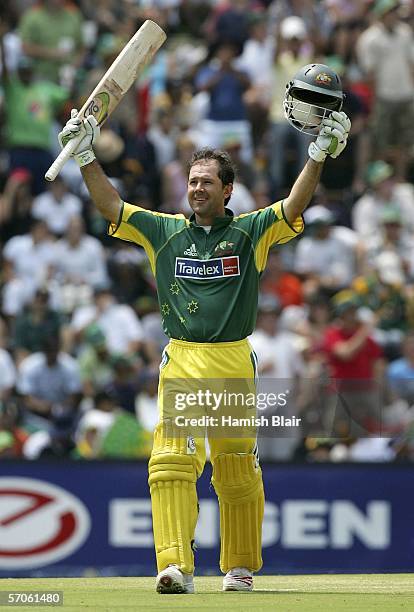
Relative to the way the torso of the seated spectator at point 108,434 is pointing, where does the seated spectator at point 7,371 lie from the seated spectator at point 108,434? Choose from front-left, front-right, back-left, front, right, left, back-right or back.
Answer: back-right

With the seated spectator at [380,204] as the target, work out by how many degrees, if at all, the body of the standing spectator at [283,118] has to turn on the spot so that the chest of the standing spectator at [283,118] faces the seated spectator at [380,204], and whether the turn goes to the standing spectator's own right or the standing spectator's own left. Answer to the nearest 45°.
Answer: approximately 45° to the standing spectator's own left

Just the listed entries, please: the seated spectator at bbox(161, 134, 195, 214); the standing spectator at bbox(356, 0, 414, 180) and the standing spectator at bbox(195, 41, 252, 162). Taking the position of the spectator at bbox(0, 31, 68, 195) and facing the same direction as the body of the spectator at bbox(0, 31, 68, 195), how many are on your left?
3

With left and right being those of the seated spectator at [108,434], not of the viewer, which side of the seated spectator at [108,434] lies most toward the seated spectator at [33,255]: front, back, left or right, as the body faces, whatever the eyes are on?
back

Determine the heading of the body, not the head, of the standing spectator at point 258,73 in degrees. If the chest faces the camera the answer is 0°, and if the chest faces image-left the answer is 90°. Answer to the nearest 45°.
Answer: approximately 0°

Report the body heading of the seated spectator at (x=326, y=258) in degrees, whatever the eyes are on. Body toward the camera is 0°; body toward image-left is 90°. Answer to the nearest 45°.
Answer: approximately 0°
